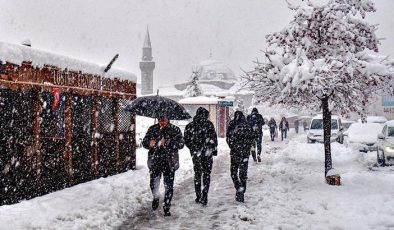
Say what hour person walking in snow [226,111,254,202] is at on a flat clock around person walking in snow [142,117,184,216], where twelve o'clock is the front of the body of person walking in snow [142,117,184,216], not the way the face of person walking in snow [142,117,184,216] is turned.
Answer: person walking in snow [226,111,254,202] is roughly at 8 o'clock from person walking in snow [142,117,184,216].

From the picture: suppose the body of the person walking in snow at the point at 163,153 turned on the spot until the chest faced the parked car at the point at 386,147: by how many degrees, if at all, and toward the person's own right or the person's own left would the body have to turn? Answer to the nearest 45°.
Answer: approximately 135° to the person's own left

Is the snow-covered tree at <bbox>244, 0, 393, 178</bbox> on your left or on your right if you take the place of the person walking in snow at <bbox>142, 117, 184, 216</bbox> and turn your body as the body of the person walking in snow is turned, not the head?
on your left

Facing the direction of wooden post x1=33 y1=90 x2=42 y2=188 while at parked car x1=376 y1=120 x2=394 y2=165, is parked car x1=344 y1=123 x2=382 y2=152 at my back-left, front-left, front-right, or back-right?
back-right

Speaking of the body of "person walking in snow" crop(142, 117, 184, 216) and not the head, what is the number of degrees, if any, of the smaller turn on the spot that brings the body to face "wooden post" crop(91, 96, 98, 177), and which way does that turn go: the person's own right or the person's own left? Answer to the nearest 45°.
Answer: approximately 135° to the person's own right

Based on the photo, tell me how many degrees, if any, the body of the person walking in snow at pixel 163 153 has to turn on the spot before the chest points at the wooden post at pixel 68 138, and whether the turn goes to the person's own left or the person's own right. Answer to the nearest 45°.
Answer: approximately 135° to the person's own right

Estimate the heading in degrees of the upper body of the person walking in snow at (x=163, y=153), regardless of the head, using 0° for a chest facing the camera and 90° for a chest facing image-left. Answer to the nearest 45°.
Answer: approximately 0°

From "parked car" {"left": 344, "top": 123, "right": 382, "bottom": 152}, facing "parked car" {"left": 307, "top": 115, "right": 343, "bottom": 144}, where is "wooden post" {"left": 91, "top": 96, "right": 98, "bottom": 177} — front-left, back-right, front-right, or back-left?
back-left

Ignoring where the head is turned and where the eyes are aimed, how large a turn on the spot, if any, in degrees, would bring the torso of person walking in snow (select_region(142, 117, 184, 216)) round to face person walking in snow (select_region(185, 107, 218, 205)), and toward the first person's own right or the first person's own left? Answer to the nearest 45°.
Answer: approximately 135° to the first person's own left
